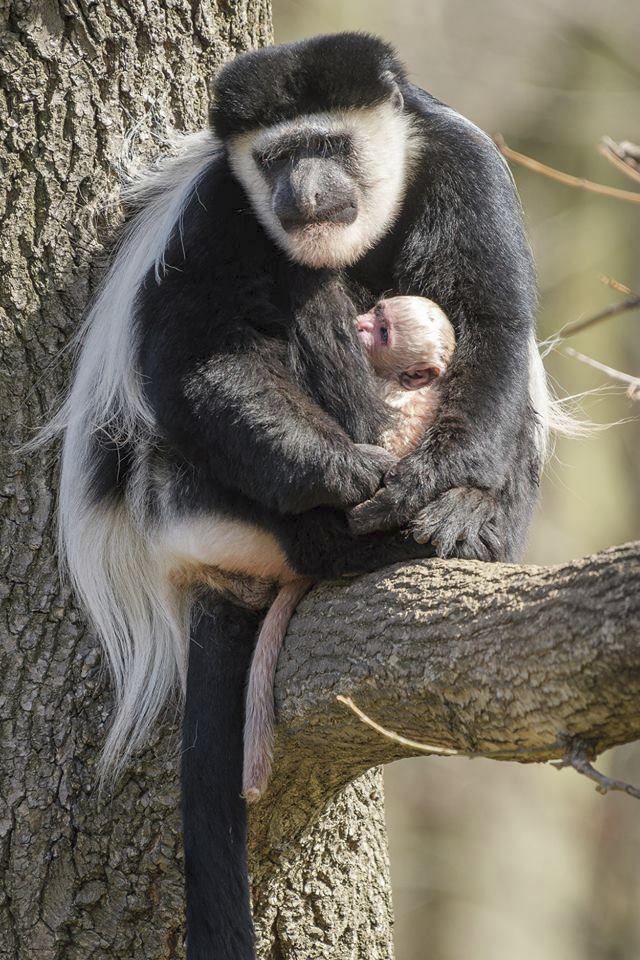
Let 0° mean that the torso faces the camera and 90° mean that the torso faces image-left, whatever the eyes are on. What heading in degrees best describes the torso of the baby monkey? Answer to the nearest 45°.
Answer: approximately 90°
